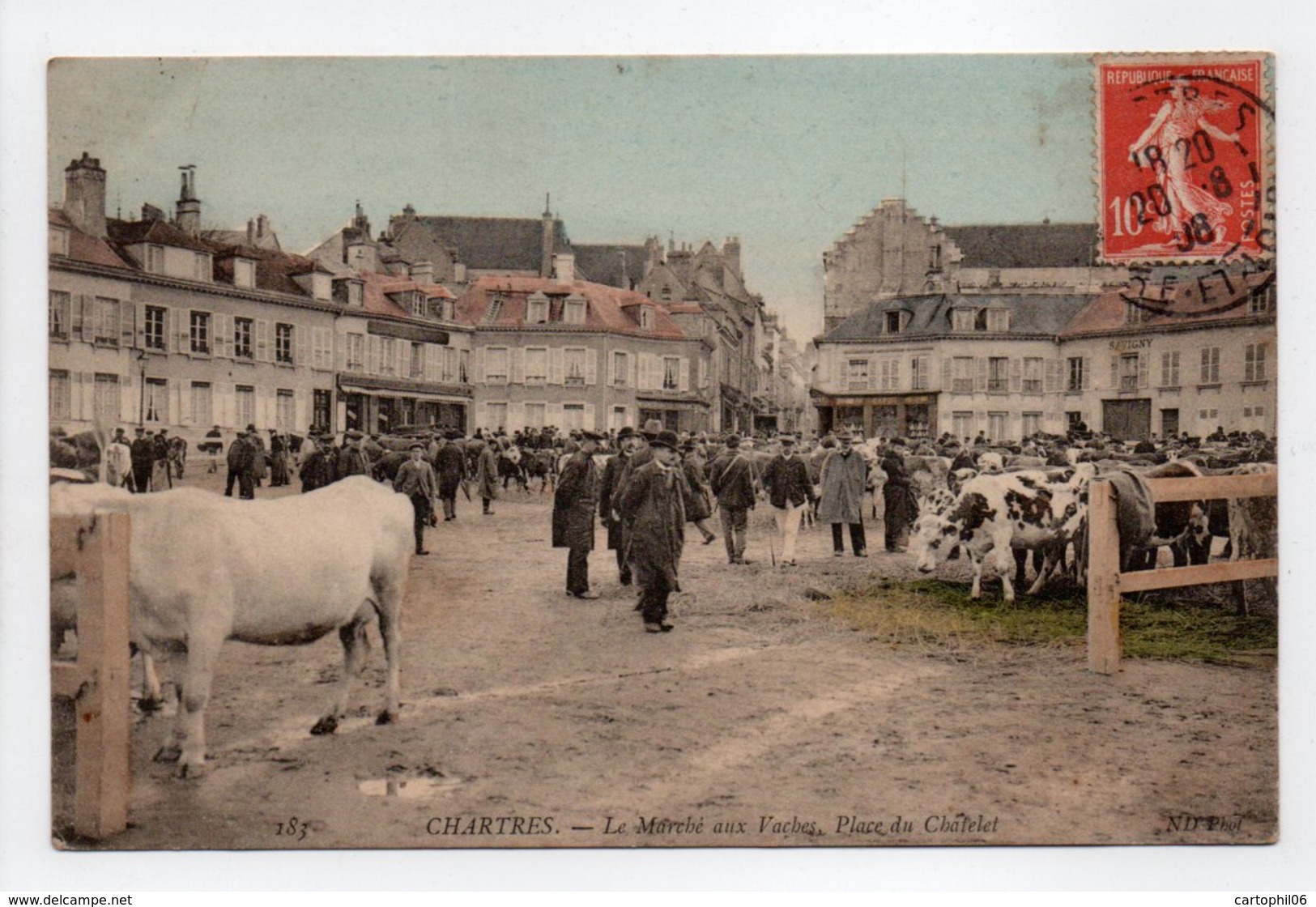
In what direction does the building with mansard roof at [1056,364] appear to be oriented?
toward the camera

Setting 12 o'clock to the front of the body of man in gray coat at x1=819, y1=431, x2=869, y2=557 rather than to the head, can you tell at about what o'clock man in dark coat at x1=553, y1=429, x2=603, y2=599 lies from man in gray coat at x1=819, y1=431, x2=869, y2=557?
man in dark coat at x1=553, y1=429, x2=603, y2=599 is roughly at 2 o'clock from man in gray coat at x1=819, y1=431, x2=869, y2=557.

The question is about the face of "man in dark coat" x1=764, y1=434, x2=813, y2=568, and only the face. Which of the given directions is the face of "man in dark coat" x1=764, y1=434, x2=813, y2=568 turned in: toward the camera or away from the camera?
toward the camera

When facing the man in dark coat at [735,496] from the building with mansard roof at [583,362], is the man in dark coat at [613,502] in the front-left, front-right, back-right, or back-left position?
front-right

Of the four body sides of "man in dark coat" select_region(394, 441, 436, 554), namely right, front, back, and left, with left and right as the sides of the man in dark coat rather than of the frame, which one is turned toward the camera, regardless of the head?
front

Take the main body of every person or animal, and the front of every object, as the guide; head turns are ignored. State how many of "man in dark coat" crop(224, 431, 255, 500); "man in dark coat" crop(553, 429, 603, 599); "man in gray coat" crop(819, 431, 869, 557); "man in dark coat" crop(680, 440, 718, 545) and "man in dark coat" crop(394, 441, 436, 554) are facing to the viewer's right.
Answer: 1
